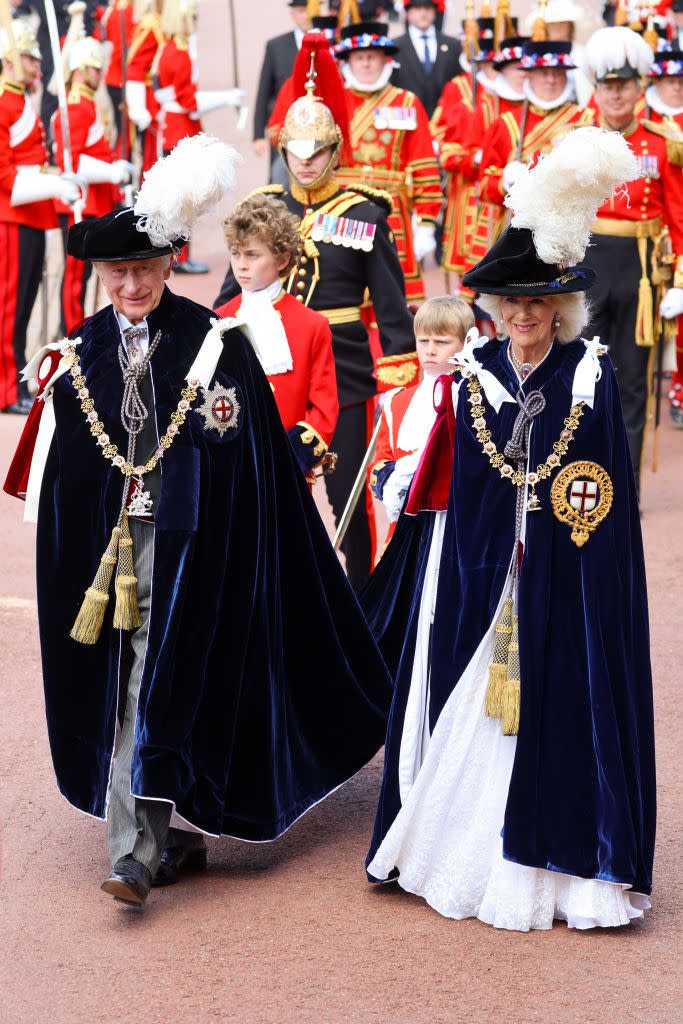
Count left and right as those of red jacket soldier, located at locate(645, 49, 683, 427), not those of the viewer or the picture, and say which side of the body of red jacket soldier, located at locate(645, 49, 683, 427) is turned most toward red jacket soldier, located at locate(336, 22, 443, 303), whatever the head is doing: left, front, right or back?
right

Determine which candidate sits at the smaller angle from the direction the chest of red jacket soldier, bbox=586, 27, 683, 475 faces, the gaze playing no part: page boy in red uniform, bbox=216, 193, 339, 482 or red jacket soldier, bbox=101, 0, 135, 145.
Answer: the page boy in red uniform

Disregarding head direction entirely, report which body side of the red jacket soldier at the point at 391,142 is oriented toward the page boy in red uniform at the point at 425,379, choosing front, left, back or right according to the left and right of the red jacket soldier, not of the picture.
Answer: front

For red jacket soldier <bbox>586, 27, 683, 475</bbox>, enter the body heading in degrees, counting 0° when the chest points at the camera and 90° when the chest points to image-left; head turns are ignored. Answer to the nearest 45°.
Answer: approximately 0°

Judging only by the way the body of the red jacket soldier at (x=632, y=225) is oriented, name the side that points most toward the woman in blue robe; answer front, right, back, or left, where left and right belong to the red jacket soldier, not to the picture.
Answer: front

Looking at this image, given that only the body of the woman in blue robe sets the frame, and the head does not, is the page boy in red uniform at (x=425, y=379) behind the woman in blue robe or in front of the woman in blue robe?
behind

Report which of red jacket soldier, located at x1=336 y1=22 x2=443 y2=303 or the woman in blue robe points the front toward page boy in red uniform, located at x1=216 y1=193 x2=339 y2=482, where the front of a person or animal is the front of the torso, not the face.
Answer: the red jacket soldier
